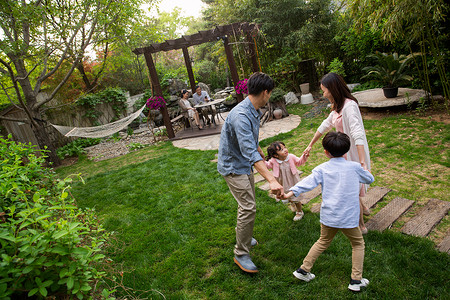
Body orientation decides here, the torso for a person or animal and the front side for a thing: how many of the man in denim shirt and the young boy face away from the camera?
1

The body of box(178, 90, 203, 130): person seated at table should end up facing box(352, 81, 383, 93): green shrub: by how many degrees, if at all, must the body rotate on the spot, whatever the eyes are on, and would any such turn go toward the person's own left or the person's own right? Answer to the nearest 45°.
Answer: approximately 45° to the person's own left

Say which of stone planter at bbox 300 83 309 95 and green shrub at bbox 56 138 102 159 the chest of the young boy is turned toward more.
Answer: the stone planter

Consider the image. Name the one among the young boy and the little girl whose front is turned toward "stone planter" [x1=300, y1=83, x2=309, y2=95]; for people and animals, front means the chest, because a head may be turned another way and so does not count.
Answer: the young boy

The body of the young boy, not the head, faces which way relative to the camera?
away from the camera

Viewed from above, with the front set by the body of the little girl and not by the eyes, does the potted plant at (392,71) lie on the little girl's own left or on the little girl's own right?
on the little girl's own left

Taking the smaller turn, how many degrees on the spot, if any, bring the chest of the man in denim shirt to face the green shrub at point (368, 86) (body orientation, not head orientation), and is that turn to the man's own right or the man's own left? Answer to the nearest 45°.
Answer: approximately 45° to the man's own left

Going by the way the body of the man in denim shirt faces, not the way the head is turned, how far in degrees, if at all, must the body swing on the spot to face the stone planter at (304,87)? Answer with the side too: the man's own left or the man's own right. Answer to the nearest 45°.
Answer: approximately 90° to the man's own left

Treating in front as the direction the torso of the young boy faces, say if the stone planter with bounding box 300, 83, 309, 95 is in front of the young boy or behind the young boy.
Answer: in front

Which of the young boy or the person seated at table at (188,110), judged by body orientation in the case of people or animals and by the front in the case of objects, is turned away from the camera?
the young boy

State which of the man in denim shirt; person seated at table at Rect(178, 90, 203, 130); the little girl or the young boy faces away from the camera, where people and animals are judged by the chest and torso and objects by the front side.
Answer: the young boy

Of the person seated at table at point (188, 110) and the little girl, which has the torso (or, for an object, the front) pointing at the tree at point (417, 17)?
the person seated at table

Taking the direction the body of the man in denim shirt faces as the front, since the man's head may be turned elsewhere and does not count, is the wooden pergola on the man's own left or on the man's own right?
on the man's own left

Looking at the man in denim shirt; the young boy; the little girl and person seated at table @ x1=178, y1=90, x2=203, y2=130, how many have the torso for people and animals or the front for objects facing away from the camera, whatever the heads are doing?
1

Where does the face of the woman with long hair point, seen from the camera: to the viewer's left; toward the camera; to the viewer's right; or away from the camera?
to the viewer's left

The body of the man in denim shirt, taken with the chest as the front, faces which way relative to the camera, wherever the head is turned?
to the viewer's right

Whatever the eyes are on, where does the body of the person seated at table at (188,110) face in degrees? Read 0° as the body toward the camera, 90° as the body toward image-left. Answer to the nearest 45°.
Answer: approximately 315°

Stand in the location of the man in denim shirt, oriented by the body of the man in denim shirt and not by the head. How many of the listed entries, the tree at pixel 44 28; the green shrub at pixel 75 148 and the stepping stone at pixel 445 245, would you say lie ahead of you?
1
